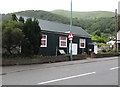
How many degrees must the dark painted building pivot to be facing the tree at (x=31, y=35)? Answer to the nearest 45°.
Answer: approximately 45° to its right

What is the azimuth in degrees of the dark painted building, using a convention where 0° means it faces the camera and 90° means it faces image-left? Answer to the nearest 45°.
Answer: approximately 315°
